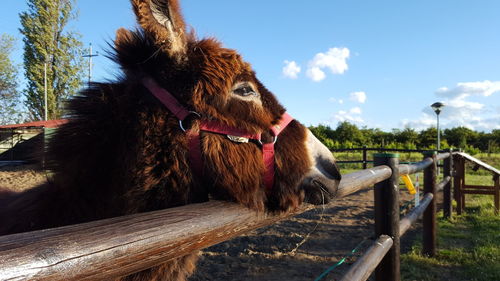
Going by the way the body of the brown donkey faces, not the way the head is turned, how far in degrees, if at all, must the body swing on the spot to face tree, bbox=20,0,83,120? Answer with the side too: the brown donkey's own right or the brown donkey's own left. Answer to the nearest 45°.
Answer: approximately 90° to the brown donkey's own left

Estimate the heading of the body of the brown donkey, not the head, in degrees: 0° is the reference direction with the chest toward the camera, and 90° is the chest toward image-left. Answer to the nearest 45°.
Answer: approximately 270°

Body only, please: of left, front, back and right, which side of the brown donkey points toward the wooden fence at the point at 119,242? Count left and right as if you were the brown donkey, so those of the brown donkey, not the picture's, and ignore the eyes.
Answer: right

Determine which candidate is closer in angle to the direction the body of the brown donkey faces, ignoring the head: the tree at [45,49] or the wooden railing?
the wooden railing
